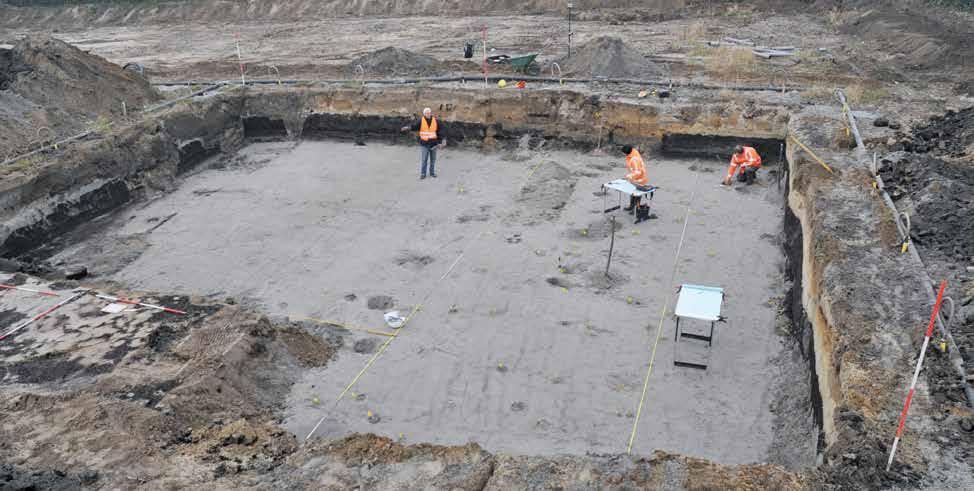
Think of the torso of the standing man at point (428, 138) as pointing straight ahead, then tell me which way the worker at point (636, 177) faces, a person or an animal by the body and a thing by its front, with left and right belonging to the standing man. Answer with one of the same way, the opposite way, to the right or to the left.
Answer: to the right

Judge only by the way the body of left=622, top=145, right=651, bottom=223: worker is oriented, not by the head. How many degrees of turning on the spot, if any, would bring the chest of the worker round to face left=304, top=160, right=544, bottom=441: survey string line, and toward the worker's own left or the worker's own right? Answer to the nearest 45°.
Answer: approximately 45° to the worker's own left

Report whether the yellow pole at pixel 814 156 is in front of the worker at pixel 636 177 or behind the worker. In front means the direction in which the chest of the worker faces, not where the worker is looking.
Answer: behind

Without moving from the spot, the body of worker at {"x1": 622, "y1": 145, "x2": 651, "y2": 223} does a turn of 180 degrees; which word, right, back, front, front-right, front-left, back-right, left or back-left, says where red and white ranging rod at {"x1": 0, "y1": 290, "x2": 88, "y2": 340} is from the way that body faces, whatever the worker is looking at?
back-right

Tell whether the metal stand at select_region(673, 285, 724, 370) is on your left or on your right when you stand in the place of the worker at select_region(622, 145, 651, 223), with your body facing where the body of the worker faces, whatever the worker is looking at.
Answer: on your left

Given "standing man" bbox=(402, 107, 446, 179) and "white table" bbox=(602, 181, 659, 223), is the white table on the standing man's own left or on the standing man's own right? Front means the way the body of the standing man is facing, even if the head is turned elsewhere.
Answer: on the standing man's own left

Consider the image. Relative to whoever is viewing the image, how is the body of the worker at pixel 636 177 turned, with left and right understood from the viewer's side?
facing to the left of the viewer

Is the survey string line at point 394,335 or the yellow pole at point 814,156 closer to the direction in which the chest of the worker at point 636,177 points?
the survey string line

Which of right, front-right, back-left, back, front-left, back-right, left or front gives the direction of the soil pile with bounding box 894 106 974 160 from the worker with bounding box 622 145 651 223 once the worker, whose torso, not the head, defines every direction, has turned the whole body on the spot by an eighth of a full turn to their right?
back-right

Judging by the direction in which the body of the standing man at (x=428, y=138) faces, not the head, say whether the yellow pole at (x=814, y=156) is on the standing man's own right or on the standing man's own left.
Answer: on the standing man's own left

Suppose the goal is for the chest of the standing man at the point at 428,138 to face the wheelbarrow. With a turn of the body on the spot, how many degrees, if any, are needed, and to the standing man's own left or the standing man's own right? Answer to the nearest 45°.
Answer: approximately 135° to the standing man's own left

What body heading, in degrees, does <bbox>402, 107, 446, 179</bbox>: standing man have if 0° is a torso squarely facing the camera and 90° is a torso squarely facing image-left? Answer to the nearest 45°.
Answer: approximately 0°

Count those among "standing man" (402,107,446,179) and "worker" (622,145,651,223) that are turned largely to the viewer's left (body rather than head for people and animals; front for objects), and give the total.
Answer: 1

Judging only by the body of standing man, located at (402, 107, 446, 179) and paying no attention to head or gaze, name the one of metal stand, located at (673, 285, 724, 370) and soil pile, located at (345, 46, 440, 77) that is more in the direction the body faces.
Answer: the metal stand

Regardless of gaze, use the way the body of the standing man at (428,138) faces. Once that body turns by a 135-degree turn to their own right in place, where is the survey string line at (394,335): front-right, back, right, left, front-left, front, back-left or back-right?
back-left
